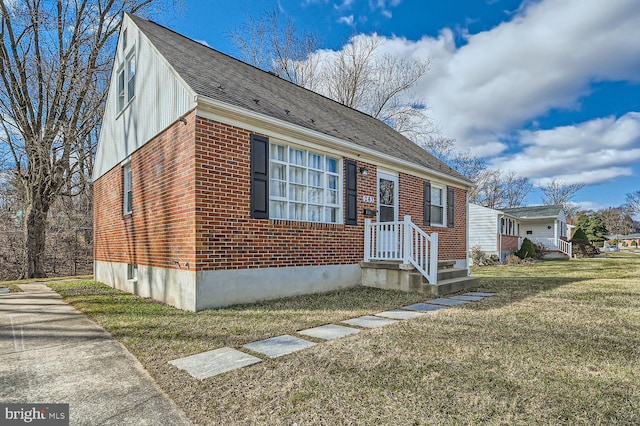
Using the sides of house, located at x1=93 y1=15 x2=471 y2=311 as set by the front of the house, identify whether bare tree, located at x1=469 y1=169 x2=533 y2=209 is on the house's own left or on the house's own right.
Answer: on the house's own left

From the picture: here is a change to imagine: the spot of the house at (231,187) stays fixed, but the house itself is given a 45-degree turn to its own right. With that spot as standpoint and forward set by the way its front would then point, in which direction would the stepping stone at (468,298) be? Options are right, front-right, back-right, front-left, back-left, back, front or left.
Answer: left

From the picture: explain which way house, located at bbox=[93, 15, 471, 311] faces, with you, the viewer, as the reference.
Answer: facing the viewer and to the right of the viewer

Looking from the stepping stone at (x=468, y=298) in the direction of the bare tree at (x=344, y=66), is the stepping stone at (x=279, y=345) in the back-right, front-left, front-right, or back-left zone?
back-left

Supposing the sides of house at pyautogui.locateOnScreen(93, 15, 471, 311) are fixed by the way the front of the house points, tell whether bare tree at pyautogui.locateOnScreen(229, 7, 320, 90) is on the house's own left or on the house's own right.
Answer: on the house's own left

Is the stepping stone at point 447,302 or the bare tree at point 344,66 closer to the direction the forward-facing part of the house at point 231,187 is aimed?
the stepping stone

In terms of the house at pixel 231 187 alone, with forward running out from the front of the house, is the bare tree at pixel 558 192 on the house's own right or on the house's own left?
on the house's own left

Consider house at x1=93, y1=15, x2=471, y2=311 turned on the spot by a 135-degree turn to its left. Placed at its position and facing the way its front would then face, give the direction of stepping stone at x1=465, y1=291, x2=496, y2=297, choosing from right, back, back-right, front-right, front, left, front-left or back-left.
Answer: right

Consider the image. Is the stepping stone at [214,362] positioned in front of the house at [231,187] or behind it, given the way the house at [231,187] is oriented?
in front

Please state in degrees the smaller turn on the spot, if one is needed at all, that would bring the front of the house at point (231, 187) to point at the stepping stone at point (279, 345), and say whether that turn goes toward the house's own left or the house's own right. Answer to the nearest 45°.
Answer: approximately 45° to the house's own right

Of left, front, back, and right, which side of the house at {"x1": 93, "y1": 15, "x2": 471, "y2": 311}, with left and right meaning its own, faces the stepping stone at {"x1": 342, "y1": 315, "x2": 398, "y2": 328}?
front

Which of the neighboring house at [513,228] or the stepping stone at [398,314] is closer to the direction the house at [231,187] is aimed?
the stepping stone

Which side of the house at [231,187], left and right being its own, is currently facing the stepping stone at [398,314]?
front

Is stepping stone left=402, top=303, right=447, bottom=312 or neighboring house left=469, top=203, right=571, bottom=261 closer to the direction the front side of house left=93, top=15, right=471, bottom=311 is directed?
the stepping stone
